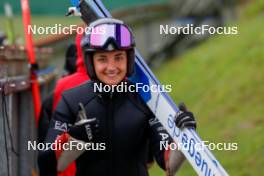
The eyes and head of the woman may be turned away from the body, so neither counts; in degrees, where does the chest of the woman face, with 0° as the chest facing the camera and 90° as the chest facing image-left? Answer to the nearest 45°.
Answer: approximately 0°
